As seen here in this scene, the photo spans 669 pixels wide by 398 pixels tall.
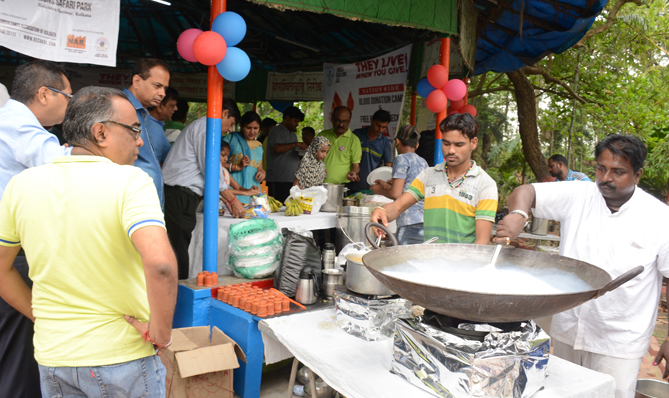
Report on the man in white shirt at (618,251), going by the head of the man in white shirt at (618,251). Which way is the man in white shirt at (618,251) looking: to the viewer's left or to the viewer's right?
to the viewer's left

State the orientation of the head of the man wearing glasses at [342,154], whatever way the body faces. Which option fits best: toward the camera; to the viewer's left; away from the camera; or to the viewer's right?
toward the camera

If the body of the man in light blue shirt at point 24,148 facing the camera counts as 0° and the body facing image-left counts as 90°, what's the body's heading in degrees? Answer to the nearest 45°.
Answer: approximately 270°

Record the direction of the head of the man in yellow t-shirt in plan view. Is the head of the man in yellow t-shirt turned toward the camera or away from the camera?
away from the camera

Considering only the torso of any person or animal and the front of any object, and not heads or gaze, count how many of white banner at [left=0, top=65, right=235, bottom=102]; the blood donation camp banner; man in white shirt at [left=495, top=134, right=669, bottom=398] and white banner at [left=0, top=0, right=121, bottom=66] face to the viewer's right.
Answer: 0

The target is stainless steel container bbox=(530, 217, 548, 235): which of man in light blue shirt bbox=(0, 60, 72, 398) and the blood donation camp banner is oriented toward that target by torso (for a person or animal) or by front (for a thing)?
the man in light blue shirt

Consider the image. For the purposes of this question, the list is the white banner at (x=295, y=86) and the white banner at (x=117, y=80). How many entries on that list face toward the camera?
2

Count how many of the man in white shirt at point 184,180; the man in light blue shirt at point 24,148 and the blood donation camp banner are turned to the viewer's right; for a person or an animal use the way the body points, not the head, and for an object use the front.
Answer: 2

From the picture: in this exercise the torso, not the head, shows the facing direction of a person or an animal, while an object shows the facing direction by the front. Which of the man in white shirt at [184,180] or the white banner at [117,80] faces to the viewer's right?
the man in white shirt

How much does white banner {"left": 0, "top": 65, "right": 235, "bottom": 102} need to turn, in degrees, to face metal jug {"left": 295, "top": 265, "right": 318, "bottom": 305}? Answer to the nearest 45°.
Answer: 0° — it already faces it

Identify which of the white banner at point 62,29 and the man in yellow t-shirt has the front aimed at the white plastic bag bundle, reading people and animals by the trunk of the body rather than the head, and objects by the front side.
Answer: the man in yellow t-shirt

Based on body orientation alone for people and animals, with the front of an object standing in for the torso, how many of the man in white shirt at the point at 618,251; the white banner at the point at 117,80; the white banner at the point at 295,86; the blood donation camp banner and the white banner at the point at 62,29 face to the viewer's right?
0

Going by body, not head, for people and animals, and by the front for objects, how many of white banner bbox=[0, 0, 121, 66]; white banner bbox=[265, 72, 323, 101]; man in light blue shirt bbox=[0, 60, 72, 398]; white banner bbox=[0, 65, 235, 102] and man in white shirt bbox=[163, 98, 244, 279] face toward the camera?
3

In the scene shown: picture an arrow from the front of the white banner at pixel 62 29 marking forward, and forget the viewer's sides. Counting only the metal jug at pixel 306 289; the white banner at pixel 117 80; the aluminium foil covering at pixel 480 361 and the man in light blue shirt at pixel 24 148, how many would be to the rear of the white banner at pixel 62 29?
1

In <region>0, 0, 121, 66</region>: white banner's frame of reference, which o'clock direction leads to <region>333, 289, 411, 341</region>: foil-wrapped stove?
The foil-wrapped stove is roughly at 11 o'clock from the white banner.

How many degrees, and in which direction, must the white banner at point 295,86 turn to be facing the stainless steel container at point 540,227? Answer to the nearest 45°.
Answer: approximately 45° to its left

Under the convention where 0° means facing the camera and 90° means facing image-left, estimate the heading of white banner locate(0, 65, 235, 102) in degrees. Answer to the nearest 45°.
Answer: approximately 0°
